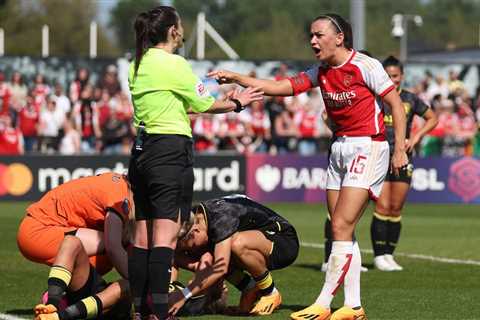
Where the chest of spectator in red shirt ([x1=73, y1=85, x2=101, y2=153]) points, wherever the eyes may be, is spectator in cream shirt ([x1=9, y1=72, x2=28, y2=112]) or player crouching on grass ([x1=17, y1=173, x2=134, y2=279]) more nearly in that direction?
the player crouching on grass

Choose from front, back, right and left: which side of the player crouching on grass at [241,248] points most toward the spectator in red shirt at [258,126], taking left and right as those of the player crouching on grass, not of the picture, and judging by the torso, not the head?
right

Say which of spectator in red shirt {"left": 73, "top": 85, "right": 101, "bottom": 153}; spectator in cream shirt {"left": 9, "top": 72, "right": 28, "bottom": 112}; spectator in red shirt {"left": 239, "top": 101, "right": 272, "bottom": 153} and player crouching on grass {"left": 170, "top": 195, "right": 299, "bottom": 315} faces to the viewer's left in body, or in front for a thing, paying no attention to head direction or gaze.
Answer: the player crouching on grass

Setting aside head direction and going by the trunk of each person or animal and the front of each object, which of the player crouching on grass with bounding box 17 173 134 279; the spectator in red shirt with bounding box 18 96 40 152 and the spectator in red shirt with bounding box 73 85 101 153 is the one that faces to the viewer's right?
the player crouching on grass

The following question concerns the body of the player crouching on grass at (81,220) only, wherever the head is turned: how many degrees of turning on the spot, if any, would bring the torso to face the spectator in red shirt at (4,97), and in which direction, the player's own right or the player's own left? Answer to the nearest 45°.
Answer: approximately 90° to the player's own left

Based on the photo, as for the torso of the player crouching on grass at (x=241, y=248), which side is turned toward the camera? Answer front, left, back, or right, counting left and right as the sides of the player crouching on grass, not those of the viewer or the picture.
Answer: left

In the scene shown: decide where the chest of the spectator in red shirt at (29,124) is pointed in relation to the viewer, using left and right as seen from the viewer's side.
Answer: facing the viewer

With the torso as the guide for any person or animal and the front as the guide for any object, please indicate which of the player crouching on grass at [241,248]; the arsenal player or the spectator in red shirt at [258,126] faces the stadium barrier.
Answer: the spectator in red shirt

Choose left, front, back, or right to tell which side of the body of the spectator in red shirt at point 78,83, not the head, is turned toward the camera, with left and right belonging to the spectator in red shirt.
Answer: front

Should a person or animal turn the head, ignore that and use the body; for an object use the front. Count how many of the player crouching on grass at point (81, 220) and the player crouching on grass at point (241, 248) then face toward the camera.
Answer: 0

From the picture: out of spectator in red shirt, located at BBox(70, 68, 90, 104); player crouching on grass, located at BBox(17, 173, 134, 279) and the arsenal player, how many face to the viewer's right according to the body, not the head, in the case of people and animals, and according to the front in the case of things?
1

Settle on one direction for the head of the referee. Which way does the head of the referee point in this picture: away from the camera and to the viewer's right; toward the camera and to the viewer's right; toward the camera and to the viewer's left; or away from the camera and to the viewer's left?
away from the camera and to the viewer's right
